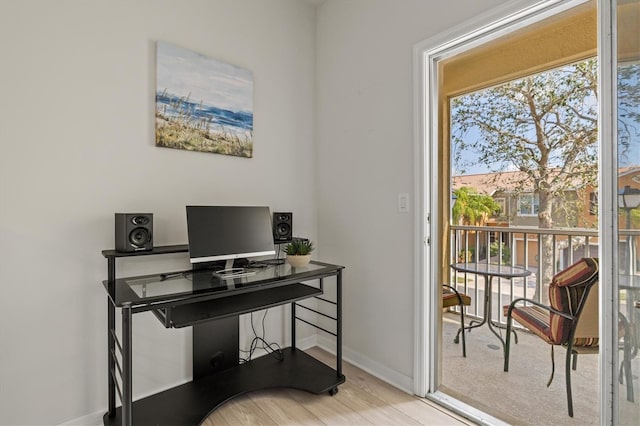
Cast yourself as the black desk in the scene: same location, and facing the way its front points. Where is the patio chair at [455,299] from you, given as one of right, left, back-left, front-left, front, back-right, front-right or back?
front-left

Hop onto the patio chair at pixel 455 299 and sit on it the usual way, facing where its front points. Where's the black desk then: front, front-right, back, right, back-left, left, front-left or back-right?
back-right

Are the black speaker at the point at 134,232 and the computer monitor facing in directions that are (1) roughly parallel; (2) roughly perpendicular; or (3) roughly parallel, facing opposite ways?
roughly parallel

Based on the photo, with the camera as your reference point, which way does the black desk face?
facing the viewer and to the right of the viewer

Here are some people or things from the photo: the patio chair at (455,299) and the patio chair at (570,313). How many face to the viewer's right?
1

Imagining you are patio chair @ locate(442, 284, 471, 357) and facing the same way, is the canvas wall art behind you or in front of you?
behind

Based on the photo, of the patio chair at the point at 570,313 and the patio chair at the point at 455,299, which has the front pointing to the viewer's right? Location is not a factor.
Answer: the patio chair at the point at 455,299

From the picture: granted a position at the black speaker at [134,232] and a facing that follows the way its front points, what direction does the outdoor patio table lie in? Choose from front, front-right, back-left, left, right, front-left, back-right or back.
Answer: front-left

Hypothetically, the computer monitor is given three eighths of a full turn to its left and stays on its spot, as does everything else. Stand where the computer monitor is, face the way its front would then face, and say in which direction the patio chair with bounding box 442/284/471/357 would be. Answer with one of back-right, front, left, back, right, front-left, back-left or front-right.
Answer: right

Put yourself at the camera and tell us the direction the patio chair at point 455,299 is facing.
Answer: facing to the right of the viewer
